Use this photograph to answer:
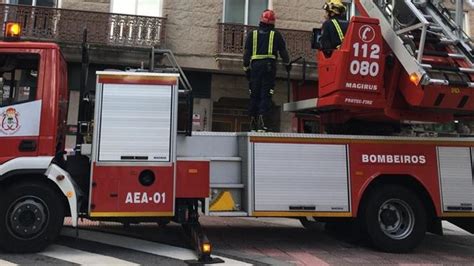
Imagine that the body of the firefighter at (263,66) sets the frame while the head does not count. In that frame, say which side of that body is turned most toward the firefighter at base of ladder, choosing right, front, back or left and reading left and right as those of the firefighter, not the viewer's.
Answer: right

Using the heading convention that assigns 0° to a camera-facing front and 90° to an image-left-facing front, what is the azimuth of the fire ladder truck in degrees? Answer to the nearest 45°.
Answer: approximately 90°

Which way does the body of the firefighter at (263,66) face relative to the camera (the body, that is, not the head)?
away from the camera

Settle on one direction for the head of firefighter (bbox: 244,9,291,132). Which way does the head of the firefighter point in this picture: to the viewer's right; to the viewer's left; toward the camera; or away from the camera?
away from the camera
